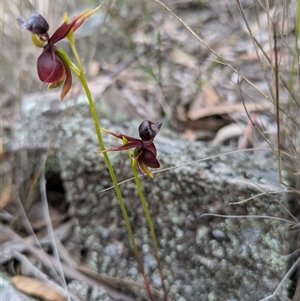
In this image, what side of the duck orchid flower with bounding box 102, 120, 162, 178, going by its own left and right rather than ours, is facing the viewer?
right

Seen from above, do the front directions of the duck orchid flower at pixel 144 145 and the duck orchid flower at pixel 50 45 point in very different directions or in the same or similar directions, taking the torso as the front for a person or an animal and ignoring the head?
very different directions

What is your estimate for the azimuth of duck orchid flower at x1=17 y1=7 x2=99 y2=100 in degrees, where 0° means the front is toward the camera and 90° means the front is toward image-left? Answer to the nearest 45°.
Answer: approximately 90°

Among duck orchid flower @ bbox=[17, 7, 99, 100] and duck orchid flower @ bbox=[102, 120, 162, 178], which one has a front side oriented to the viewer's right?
duck orchid flower @ bbox=[102, 120, 162, 178]

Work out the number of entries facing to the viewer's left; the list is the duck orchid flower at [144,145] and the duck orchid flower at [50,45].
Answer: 1

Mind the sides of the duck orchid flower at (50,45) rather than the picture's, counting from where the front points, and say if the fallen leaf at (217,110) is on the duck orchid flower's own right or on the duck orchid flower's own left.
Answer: on the duck orchid flower's own right
